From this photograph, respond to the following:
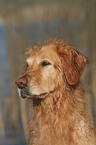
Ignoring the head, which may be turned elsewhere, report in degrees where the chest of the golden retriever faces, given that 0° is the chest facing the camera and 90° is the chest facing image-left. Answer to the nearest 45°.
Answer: approximately 45°
